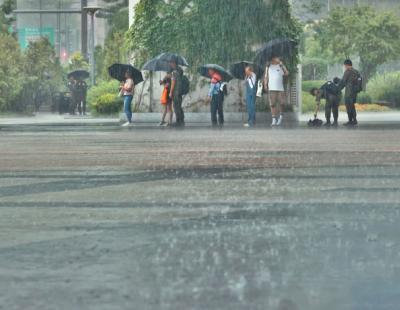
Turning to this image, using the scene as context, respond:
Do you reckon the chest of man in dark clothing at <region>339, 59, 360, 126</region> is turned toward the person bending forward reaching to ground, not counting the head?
yes

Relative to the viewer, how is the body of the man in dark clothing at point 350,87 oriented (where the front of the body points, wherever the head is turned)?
to the viewer's left

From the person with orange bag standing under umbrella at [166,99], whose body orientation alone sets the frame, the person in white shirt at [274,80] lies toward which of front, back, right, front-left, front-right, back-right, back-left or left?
back-left

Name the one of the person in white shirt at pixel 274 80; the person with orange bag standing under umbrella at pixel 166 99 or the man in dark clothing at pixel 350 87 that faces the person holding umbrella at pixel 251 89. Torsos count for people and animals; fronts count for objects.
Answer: the man in dark clothing
